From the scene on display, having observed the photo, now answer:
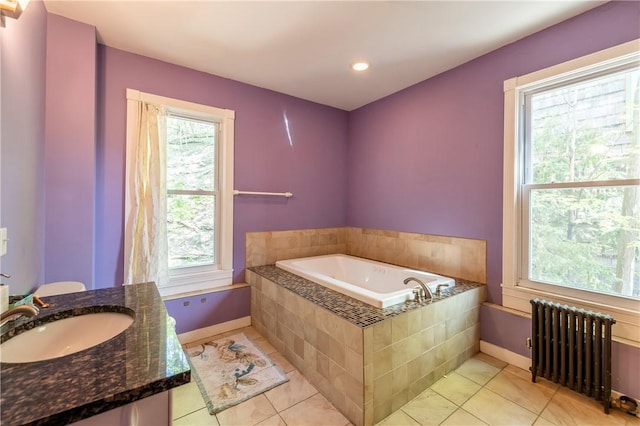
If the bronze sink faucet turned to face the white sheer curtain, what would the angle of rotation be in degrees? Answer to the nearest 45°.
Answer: approximately 45° to its left

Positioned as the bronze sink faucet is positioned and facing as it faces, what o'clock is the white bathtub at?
The white bathtub is roughly at 12 o'clock from the bronze sink faucet.

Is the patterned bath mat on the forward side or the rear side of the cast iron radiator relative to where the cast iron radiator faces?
on the forward side

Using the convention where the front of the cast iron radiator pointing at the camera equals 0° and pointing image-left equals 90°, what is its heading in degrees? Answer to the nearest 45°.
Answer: approximately 45°

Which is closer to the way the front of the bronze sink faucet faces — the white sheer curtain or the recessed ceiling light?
the recessed ceiling light

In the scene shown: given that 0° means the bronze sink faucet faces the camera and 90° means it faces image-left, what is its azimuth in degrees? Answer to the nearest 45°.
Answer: approximately 270°

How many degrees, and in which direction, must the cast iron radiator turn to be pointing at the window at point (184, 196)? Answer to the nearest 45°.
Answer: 0° — it already faces it

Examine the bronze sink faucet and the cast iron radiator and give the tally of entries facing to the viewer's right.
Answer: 1

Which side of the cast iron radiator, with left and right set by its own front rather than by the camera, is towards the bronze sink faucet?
front

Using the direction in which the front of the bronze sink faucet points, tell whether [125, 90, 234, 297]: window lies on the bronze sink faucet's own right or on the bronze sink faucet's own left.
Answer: on the bronze sink faucet's own left

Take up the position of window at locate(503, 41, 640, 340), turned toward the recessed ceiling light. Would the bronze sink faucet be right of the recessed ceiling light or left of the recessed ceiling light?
left
